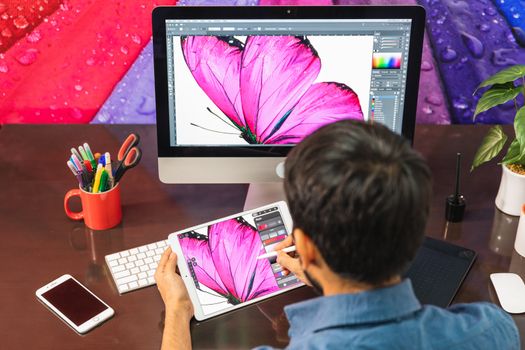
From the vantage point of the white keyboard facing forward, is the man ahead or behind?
ahead

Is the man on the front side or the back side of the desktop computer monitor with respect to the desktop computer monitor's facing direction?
on the front side

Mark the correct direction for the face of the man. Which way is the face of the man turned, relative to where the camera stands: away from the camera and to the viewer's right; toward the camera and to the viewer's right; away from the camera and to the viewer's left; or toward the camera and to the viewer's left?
away from the camera and to the viewer's left

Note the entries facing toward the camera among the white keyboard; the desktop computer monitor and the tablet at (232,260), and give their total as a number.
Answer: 3

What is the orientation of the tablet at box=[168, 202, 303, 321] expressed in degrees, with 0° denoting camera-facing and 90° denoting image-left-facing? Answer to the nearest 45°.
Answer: approximately 0°
